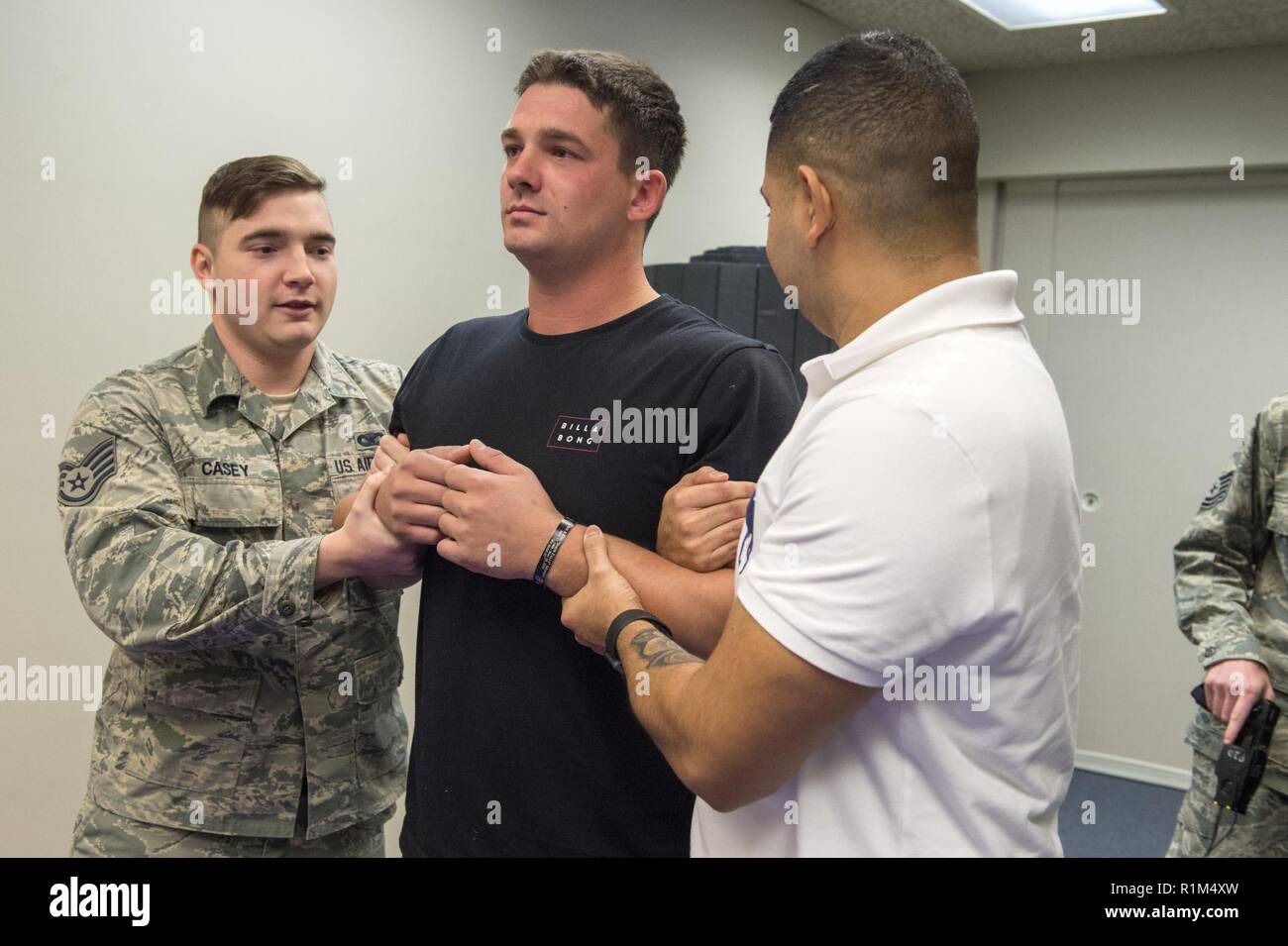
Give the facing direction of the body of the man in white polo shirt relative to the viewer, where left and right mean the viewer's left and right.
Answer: facing away from the viewer and to the left of the viewer

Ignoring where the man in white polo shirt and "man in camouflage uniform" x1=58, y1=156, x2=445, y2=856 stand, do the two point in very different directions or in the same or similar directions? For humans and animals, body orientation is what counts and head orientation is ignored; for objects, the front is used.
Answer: very different directions

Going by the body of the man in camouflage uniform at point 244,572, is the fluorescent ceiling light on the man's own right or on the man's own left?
on the man's own left

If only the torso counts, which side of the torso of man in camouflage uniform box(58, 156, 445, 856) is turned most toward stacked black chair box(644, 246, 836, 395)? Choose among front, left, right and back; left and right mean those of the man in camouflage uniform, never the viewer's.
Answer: left

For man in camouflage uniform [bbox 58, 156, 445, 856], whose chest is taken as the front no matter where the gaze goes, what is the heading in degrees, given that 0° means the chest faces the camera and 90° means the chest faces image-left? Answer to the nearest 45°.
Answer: approximately 315°
